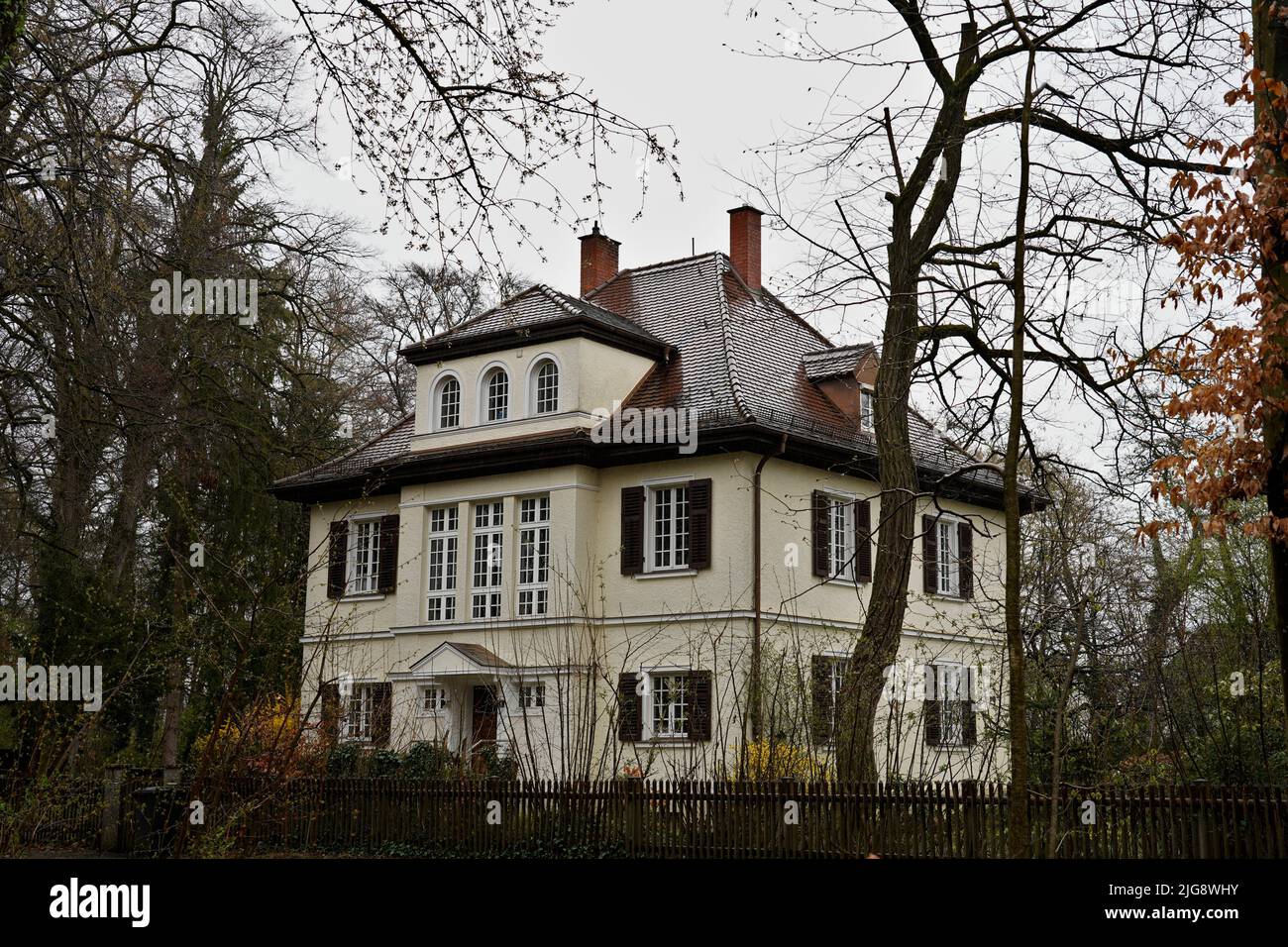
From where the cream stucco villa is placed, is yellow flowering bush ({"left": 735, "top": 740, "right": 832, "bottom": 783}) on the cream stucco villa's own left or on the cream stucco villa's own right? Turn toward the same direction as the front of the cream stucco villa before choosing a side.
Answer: on the cream stucco villa's own left

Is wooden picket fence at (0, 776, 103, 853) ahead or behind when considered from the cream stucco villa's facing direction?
ahead

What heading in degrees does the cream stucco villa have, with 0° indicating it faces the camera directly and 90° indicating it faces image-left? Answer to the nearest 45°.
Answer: approximately 45°
